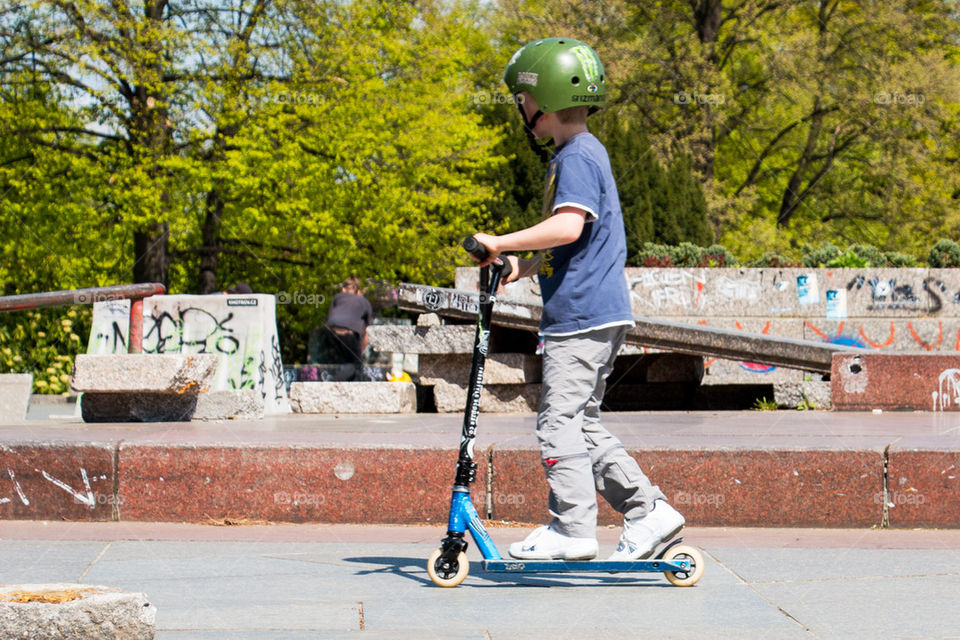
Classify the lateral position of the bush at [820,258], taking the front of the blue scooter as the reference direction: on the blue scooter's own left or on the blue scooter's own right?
on the blue scooter's own right

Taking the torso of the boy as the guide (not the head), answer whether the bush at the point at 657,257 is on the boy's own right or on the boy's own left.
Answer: on the boy's own right

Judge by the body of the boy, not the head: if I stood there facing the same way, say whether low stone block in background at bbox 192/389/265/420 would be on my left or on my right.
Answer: on my right

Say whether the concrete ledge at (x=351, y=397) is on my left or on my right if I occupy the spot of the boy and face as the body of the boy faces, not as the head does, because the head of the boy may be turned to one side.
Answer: on my right

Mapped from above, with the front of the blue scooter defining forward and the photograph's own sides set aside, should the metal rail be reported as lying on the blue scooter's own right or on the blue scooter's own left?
on the blue scooter's own right

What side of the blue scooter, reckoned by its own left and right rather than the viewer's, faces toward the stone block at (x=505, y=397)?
right

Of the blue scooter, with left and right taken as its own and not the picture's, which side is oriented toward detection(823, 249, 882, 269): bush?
right

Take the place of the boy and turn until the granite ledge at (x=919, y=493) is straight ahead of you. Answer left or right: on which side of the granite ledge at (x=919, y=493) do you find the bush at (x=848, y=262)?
left

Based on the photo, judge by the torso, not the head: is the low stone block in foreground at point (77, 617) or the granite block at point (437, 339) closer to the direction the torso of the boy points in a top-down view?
the low stone block in foreground

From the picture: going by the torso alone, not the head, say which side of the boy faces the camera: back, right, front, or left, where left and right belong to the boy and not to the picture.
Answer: left

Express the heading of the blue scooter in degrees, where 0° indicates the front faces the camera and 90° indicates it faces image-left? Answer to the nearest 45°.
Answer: approximately 90°

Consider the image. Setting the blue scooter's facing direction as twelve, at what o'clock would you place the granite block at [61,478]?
The granite block is roughly at 1 o'clock from the blue scooter.

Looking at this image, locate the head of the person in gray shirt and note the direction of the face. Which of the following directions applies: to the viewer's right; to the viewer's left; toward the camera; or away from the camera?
away from the camera
